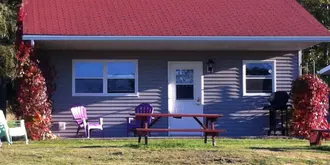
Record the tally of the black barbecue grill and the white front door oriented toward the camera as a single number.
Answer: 2

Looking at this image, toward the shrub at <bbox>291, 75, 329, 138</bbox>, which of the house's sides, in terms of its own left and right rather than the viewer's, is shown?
left

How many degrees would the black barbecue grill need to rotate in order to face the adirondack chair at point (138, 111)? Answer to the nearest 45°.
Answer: approximately 90° to its right

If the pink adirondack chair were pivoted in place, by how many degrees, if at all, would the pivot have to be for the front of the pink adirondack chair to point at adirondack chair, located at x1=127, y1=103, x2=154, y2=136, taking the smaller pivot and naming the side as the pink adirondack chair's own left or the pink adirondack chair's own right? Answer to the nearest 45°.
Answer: approximately 45° to the pink adirondack chair's own left

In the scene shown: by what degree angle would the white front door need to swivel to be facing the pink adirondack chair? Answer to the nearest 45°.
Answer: approximately 90° to its right

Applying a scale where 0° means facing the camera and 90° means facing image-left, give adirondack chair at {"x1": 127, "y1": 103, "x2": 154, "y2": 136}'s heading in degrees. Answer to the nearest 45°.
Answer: approximately 45°

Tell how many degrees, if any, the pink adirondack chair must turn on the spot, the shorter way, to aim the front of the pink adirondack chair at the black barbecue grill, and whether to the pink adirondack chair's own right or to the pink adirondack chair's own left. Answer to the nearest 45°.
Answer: approximately 45° to the pink adirondack chair's own left

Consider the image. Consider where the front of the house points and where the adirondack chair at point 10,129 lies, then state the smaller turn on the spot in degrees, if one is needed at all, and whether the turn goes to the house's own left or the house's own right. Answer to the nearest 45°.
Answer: approximately 45° to the house's own right

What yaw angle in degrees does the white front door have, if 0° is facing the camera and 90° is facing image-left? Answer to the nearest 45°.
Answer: approximately 0°
